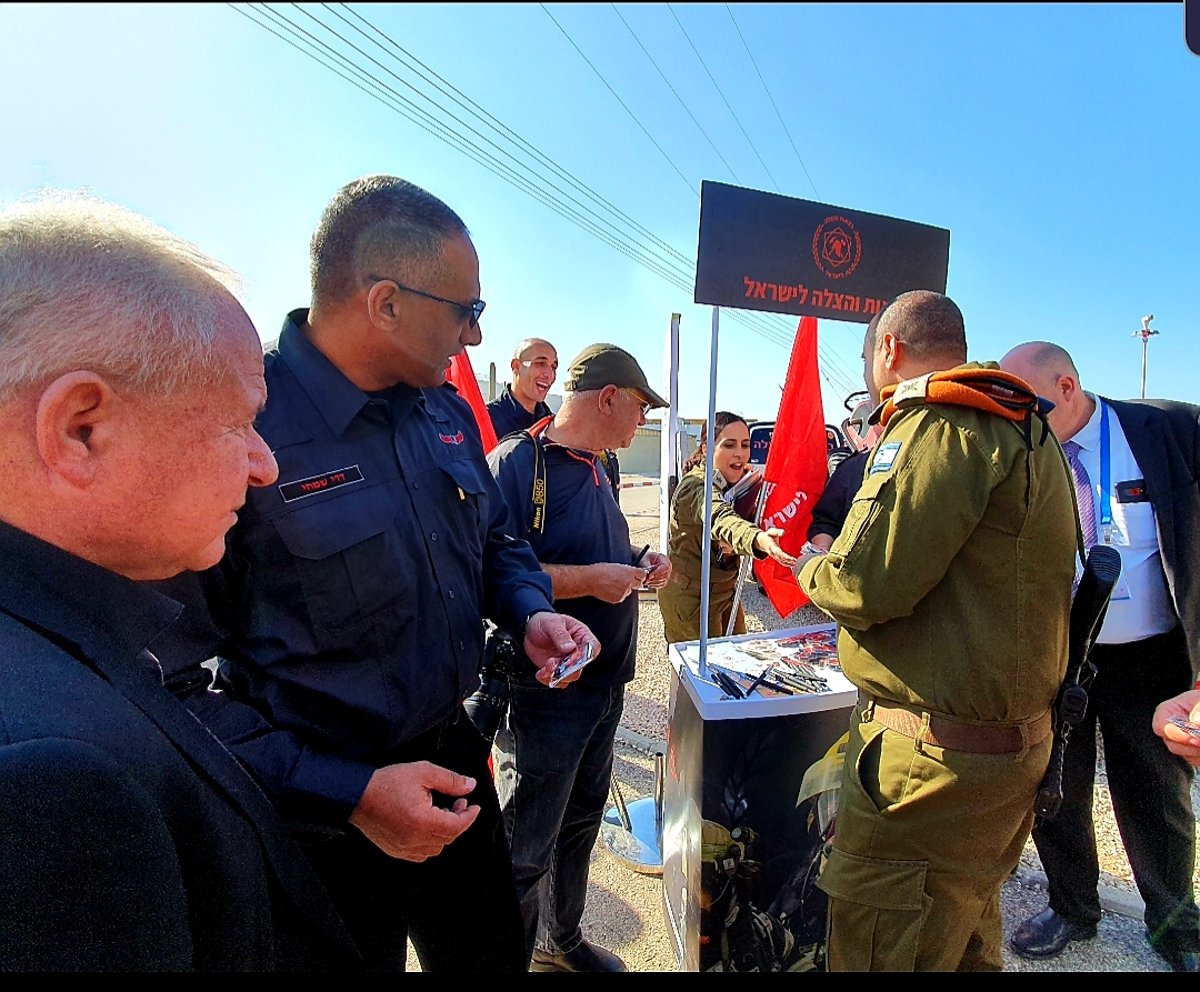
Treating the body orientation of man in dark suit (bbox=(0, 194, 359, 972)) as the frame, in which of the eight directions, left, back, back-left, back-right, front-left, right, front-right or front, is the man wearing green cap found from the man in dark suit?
front-left

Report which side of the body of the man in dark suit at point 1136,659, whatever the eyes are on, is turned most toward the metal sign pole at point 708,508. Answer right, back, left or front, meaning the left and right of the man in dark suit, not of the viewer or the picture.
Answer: front

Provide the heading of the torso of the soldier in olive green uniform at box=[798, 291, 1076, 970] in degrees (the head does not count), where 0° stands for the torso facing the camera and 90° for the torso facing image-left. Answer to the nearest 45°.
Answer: approximately 135°

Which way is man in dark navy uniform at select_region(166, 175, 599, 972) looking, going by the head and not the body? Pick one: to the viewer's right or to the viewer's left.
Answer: to the viewer's right

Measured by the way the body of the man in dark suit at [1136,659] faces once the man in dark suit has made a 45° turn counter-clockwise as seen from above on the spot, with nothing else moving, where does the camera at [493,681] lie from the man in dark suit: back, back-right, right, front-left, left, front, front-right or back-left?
front-right

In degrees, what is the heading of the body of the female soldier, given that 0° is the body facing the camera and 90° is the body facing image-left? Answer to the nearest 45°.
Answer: approximately 315°

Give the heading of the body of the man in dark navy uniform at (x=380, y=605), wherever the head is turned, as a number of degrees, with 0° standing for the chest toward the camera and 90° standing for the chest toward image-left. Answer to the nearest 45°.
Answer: approximately 315°

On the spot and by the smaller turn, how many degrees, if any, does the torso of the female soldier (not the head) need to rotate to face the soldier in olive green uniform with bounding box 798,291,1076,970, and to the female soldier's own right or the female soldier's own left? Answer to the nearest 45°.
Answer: approximately 45° to the female soldier's own right

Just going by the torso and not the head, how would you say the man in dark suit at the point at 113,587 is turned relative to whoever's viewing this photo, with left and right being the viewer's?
facing to the right of the viewer

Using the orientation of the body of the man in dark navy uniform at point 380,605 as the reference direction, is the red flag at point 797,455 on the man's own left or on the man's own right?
on the man's own left

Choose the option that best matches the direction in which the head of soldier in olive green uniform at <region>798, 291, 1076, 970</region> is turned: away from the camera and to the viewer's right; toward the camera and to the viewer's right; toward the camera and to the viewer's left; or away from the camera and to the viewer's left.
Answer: away from the camera and to the viewer's left

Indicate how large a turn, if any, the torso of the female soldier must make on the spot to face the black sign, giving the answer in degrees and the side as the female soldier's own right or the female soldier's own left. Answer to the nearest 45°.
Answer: approximately 45° to the female soldier's own right

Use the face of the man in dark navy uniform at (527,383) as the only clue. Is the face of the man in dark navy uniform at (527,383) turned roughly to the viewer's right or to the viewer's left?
to the viewer's right
